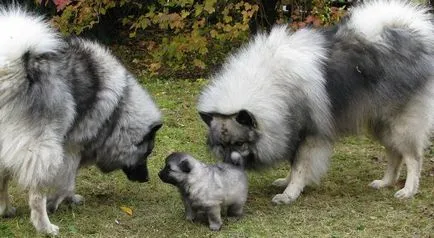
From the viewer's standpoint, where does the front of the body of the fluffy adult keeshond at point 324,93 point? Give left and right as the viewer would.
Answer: facing to the left of the viewer

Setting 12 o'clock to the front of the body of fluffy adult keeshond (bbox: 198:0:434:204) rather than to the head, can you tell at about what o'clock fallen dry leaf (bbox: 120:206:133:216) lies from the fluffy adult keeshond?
The fallen dry leaf is roughly at 11 o'clock from the fluffy adult keeshond.

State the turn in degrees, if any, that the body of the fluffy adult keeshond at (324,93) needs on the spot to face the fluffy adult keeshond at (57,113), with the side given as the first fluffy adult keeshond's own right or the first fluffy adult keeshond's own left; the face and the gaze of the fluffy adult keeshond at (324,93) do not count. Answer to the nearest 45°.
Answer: approximately 45° to the first fluffy adult keeshond's own left

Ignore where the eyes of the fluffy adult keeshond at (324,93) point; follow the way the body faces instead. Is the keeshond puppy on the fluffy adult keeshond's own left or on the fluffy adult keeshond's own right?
on the fluffy adult keeshond's own left

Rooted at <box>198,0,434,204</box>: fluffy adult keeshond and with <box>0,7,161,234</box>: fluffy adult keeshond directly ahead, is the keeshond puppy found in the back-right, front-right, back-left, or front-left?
front-left
